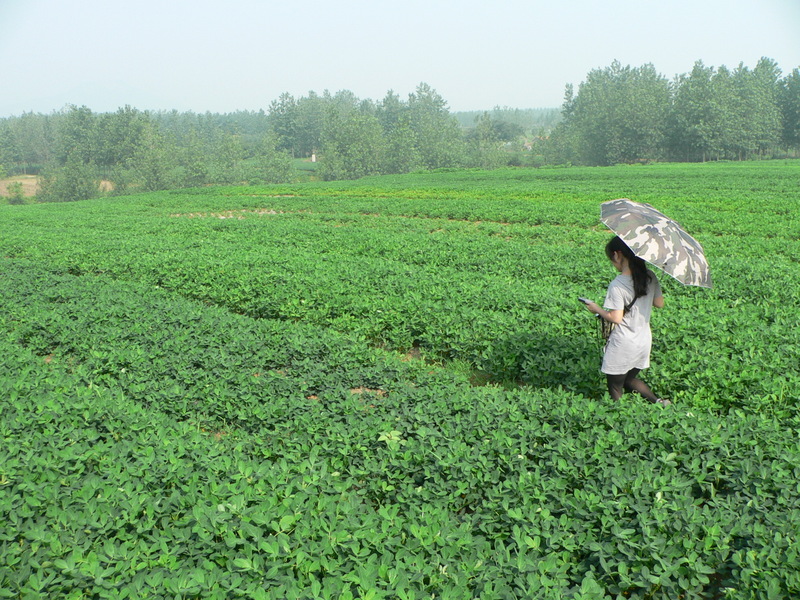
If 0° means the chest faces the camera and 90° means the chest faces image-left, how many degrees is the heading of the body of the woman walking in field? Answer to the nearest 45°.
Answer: approximately 135°
